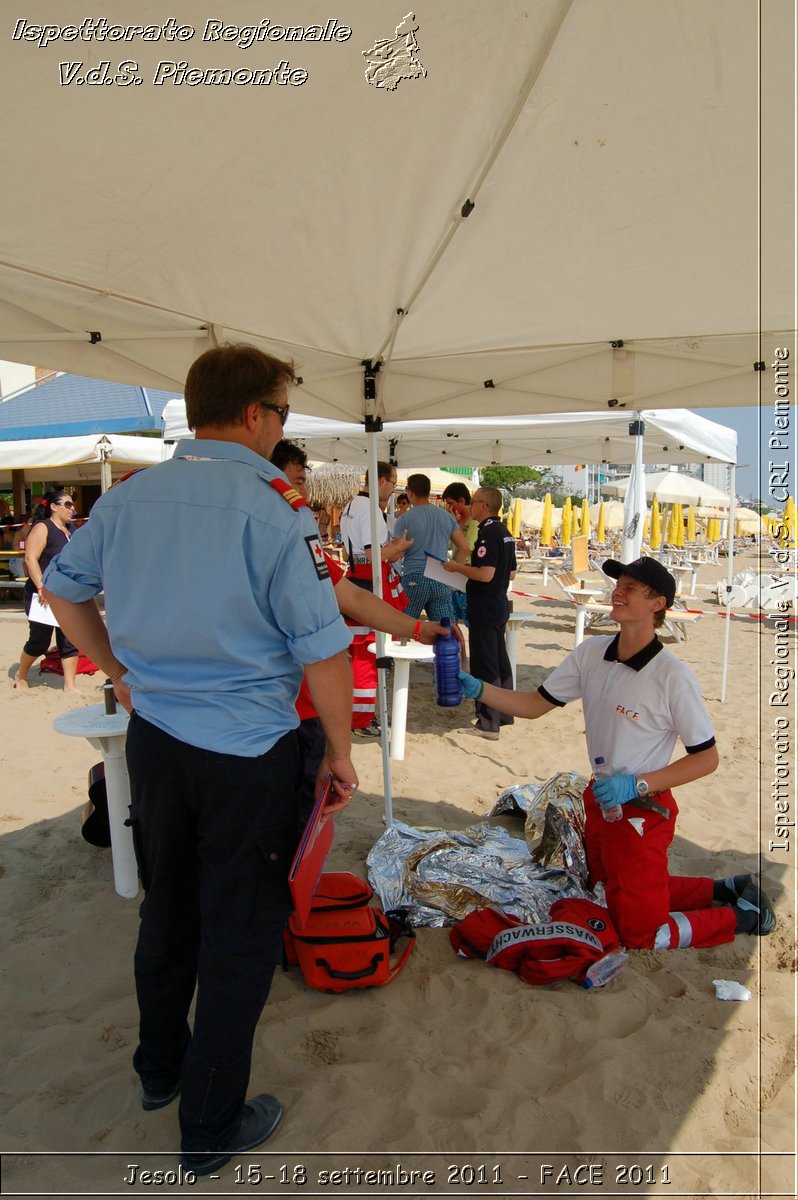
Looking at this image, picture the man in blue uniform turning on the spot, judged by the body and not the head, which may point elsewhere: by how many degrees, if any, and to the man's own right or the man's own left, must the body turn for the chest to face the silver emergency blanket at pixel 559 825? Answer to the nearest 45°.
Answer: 0° — they already face it

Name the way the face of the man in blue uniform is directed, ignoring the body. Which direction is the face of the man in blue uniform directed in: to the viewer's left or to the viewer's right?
to the viewer's right

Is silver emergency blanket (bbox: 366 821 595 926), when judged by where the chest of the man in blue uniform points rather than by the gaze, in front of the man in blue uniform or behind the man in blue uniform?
in front

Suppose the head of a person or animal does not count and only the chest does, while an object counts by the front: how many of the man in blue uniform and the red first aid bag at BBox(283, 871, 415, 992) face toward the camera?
1

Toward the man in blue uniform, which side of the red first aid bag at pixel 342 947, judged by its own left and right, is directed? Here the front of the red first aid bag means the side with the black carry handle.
front

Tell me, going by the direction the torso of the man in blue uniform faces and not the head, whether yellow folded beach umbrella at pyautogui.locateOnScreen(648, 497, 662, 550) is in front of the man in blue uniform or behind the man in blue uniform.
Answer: in front

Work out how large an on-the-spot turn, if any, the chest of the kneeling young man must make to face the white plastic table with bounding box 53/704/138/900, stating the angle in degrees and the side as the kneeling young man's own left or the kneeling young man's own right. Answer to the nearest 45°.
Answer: approximately 45° to the kneeling young man's own right

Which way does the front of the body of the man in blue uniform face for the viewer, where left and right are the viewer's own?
facing away from the viewer and to the right of the viewer

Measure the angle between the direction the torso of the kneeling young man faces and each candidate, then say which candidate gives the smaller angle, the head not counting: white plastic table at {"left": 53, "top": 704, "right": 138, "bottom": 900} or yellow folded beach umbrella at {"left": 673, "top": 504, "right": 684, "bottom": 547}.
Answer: the white plastic table
